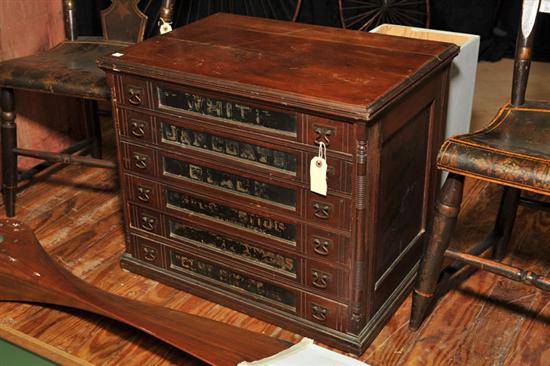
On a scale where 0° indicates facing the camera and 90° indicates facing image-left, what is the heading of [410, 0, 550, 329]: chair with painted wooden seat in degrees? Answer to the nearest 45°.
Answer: approximately 45°

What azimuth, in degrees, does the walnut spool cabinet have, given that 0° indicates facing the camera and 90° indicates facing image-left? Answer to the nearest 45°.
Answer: approximately 45°

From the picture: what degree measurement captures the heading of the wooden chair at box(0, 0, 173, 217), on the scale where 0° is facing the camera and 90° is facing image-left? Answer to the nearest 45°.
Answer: approximately 45°

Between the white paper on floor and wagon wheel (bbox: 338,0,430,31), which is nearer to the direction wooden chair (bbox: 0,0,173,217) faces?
the white paper on floor

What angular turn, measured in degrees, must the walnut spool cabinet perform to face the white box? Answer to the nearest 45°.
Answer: approximately 180°
